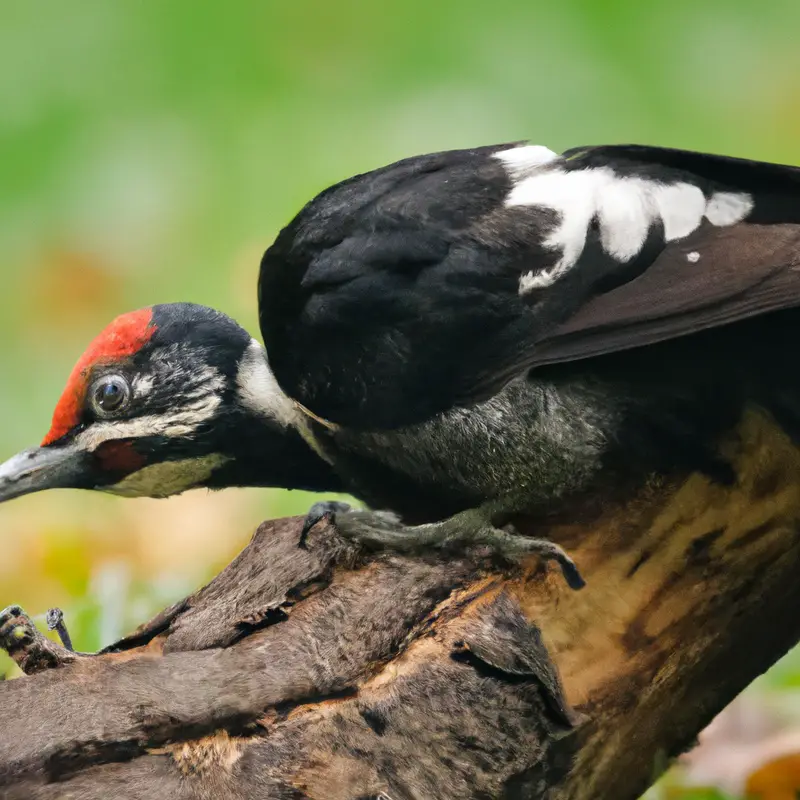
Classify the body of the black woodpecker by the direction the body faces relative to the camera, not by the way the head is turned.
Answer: to the viewer's left
